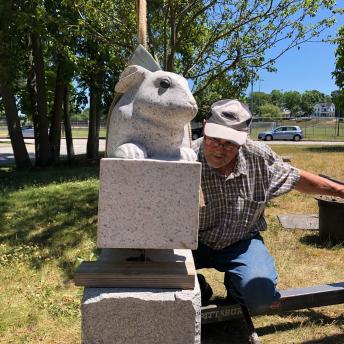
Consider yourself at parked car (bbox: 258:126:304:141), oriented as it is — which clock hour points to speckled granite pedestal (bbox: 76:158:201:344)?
The speckled granite pedestal is roughly at 9 o'clock from the parked car.

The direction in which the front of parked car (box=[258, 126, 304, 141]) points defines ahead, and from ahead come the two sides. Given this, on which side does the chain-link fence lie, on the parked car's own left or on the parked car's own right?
on the parked car's own right

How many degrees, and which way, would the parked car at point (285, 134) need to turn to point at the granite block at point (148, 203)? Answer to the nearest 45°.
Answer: approximately 90° to its left

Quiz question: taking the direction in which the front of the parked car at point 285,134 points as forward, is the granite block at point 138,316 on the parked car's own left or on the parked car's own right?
on the parked car's own left

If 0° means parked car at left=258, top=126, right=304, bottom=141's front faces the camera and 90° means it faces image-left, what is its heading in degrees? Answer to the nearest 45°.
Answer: approximately 90°
